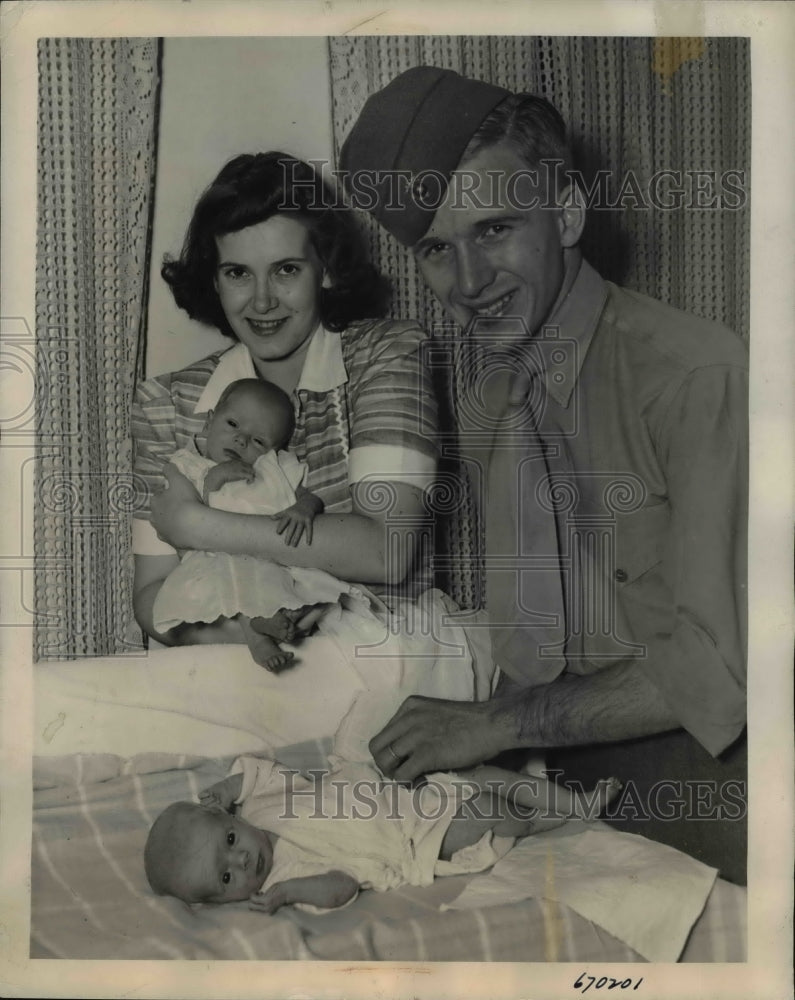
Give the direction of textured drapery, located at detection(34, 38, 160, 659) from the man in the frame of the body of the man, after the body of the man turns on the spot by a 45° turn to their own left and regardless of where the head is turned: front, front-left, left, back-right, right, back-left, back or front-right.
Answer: right

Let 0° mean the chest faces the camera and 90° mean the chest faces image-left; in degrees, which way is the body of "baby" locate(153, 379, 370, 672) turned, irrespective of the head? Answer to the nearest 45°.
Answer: approximately 0°

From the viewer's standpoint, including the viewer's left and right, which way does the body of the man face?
facing the viewer and to the left of the viewer

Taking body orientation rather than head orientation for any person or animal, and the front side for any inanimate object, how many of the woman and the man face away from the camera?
0
